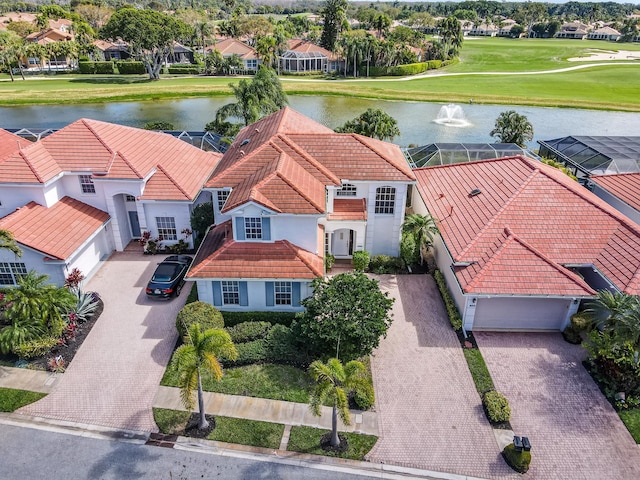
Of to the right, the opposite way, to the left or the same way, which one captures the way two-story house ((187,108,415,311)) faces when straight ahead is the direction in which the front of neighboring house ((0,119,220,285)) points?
the same way

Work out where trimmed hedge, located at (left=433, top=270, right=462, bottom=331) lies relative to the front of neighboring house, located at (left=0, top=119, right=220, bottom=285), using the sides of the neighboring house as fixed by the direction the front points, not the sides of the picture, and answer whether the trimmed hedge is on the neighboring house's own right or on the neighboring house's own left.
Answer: on the neighboring house's own left

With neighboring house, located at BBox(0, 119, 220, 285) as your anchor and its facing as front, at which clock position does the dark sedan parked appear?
The dark sedan parked is roughly at 11 o'clock from the neighboring house.

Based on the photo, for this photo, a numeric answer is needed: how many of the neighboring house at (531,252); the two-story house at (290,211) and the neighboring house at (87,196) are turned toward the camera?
3

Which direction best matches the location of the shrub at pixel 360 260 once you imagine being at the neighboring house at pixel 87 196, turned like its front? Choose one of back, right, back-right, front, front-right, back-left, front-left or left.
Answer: front-left

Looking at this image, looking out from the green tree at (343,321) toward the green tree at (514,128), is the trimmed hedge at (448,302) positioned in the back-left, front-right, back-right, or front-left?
front-right

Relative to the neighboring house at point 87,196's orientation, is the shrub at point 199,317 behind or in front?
in front

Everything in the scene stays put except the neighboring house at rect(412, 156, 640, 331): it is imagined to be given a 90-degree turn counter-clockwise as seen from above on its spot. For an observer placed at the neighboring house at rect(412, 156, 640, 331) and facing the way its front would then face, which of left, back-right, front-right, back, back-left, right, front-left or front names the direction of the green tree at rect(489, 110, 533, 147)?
left

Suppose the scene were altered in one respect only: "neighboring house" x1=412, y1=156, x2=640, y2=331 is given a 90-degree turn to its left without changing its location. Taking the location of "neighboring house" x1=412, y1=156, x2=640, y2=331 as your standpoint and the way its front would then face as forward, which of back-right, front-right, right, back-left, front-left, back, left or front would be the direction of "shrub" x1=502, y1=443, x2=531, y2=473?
right

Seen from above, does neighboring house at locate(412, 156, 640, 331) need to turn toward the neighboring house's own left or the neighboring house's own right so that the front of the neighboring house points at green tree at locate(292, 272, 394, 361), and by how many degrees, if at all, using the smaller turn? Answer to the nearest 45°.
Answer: approximately 45° to the neighboring house's own right

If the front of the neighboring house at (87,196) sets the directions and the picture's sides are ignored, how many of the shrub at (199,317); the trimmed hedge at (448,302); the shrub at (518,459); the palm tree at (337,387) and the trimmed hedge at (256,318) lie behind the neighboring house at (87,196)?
0

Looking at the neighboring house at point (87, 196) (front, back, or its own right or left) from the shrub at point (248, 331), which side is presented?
front

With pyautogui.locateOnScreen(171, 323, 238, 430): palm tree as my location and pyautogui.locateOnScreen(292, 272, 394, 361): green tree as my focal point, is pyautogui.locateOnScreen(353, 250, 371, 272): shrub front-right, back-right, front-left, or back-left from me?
front-left

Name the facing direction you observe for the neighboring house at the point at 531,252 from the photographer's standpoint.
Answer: facing the viewer

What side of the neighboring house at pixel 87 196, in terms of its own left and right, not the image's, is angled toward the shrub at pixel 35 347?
front

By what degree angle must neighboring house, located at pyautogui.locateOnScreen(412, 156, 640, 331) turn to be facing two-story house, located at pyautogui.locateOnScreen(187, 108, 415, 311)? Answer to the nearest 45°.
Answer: approximately 90° to its right

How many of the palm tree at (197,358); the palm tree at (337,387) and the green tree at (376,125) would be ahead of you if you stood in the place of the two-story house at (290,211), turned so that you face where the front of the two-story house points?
2
